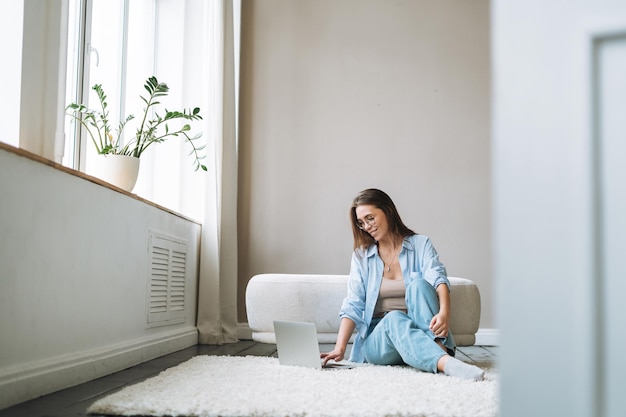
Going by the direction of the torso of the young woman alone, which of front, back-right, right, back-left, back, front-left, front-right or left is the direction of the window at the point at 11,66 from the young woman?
front-right

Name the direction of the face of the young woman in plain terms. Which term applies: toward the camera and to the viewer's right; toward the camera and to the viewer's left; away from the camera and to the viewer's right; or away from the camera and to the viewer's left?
toward the camera and to the viewer's left

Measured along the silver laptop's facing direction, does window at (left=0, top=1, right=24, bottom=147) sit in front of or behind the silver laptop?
behind

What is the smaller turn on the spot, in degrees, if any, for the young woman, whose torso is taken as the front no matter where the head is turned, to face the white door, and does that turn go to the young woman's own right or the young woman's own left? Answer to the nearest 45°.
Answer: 0° — they already face it

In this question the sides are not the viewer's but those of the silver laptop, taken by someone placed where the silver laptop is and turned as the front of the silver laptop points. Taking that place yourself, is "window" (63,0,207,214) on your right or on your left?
on your left

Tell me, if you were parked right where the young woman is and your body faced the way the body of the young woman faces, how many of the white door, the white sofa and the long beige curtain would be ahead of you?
1

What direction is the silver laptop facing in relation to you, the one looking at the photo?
facing away from the viewer and to the right of the viewer

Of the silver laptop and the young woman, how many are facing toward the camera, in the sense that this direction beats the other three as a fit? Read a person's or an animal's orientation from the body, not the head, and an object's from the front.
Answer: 1

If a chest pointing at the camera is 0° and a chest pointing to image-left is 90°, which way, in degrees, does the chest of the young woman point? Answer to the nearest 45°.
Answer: approximately 0°
